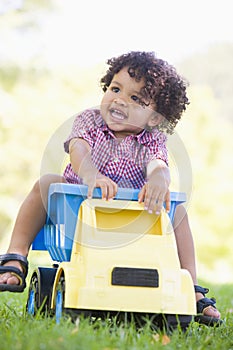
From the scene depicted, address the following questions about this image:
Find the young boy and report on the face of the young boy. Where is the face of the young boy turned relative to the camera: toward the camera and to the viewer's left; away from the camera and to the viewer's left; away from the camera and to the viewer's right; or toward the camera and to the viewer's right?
toward the camera and to the viewer's left

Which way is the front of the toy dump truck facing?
toward the camera
